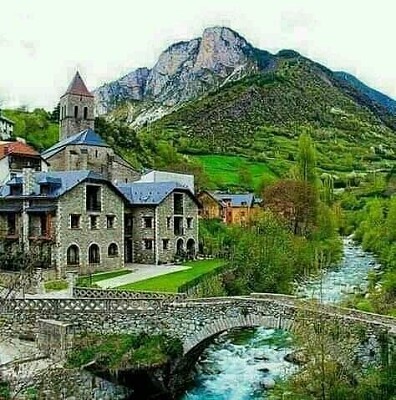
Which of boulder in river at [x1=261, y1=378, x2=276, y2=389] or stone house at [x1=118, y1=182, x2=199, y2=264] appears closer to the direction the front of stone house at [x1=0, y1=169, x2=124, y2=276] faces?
the boulder in river

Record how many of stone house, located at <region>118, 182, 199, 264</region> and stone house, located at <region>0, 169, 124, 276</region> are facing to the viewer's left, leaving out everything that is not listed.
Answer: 0

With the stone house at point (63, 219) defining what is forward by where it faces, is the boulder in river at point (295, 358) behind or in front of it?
in front

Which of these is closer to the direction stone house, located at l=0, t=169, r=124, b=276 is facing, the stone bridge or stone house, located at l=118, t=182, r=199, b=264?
the stone bridge

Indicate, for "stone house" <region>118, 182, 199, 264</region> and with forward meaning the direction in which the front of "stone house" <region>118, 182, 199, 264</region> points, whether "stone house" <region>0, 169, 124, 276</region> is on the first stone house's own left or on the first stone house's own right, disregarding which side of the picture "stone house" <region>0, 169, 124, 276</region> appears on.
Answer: on the first stone house's own right

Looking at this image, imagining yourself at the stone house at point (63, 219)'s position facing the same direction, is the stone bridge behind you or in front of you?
in front

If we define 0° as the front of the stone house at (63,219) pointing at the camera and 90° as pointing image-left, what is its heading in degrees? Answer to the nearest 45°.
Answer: approximately 315°

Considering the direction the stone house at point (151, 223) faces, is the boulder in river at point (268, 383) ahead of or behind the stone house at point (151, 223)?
ahead

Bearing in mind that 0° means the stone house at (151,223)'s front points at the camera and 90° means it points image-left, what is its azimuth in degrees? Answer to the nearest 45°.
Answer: approximately 315°

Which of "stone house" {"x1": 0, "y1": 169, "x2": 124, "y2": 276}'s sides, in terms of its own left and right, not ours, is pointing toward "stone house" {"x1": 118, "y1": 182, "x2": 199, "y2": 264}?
left
